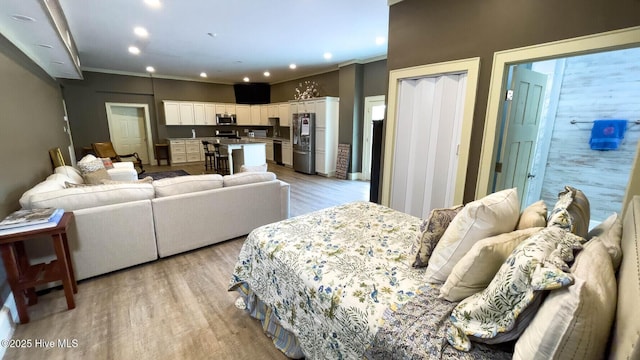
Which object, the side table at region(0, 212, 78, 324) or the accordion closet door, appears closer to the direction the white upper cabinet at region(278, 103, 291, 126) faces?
the side table

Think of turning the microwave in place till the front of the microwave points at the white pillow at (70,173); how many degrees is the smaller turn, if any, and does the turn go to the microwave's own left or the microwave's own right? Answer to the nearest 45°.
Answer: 0° — it already faces it

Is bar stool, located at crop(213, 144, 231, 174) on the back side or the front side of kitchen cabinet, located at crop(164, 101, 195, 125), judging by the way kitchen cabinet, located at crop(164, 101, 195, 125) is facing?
on the front side

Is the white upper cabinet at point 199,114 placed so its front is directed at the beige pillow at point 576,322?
yes

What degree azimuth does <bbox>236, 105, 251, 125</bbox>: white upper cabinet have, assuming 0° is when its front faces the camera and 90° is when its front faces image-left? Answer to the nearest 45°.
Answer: approximately 0°

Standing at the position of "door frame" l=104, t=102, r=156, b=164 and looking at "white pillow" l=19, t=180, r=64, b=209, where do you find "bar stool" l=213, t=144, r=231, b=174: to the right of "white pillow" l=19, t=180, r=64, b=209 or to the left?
left

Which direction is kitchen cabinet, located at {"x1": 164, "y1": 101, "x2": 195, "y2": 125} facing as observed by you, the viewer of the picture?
facing the viewer

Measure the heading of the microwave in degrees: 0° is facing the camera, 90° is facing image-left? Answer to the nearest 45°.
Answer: approximately 0°

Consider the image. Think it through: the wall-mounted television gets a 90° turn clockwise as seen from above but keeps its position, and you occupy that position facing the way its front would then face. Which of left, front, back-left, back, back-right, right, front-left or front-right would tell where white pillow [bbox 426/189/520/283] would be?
left

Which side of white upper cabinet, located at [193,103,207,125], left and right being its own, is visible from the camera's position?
front

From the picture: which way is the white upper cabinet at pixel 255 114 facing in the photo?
toward the camera

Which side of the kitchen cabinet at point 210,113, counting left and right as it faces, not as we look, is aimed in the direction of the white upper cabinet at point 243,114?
left

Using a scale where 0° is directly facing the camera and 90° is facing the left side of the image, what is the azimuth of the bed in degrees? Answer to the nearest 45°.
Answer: approximately 135°

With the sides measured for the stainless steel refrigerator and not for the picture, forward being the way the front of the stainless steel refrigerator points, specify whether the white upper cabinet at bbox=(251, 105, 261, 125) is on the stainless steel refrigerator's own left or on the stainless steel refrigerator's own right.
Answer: on the stainless steel refrigerator's own right

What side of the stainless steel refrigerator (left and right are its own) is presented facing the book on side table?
front

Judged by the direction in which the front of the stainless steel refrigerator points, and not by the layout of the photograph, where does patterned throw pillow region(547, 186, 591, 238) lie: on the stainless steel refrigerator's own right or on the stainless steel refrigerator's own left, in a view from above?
on the stainless steel refrigerator's own left
